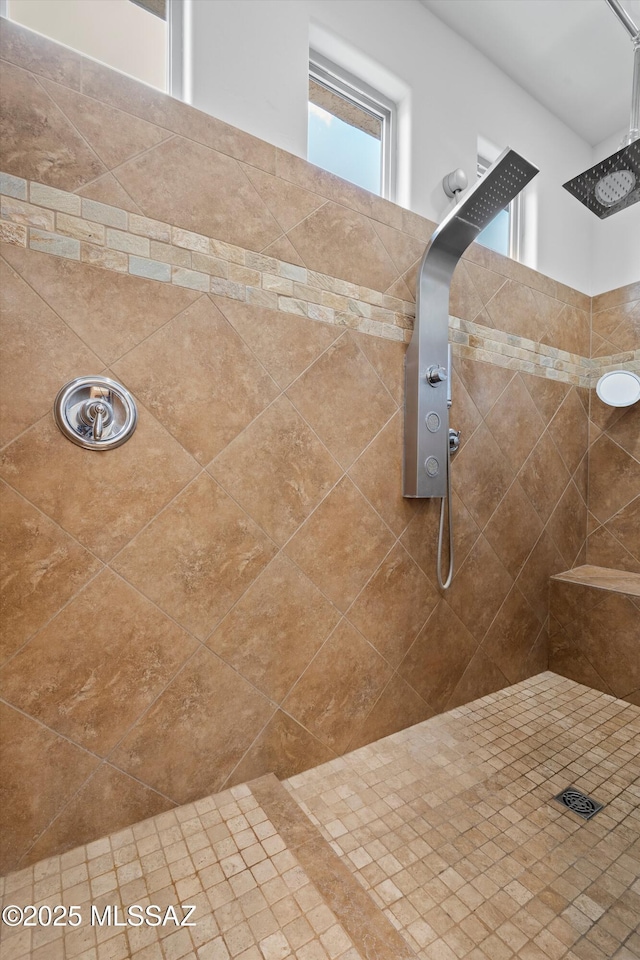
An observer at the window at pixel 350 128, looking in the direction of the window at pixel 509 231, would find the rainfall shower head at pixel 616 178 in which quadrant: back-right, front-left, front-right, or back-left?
front-right

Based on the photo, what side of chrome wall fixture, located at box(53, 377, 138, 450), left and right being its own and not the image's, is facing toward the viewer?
front

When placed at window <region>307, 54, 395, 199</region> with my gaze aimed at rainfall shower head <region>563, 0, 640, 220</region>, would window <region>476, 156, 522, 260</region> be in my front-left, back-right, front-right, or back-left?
front-left

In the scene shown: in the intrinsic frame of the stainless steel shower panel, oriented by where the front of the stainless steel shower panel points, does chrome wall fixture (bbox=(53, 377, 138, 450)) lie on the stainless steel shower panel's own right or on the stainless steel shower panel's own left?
on the stainless steel shower panel's own right

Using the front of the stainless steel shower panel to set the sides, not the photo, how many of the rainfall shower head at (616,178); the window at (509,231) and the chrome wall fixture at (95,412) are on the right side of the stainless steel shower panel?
1

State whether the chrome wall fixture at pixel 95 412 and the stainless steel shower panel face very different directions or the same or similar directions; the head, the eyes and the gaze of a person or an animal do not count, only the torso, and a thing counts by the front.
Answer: same or similar directions

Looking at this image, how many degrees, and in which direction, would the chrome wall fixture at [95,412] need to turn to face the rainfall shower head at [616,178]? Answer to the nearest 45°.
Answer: approximately 90° to its left

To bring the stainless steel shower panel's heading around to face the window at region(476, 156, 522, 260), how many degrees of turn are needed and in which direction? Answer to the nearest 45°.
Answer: approximately 135° to its left

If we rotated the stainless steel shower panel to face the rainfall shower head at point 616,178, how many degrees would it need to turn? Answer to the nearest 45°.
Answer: approximately 45° to its left

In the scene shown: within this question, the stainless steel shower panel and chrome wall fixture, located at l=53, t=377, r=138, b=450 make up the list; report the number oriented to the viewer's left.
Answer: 0

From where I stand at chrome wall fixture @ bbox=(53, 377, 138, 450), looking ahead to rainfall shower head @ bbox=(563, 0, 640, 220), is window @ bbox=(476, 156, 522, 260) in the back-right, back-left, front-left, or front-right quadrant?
front-left

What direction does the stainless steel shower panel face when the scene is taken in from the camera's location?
facing the viewer and to the right of the viewer
